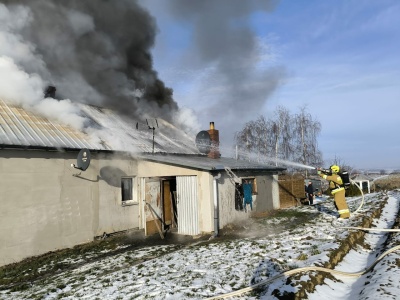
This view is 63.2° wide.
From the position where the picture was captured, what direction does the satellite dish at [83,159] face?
facing the viewer and to the left of the viewer

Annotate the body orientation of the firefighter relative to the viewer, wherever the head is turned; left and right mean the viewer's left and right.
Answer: facing to the left of the viewer

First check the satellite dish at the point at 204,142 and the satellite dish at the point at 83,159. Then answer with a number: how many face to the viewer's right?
0

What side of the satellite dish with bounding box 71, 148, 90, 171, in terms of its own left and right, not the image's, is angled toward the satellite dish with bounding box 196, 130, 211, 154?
back

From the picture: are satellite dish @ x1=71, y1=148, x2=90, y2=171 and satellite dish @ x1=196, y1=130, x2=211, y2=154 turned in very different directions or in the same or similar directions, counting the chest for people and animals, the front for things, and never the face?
same or similar directions

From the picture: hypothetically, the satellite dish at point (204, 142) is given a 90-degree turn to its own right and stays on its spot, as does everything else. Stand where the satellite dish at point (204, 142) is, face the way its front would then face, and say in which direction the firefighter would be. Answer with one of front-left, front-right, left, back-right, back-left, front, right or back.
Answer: back
